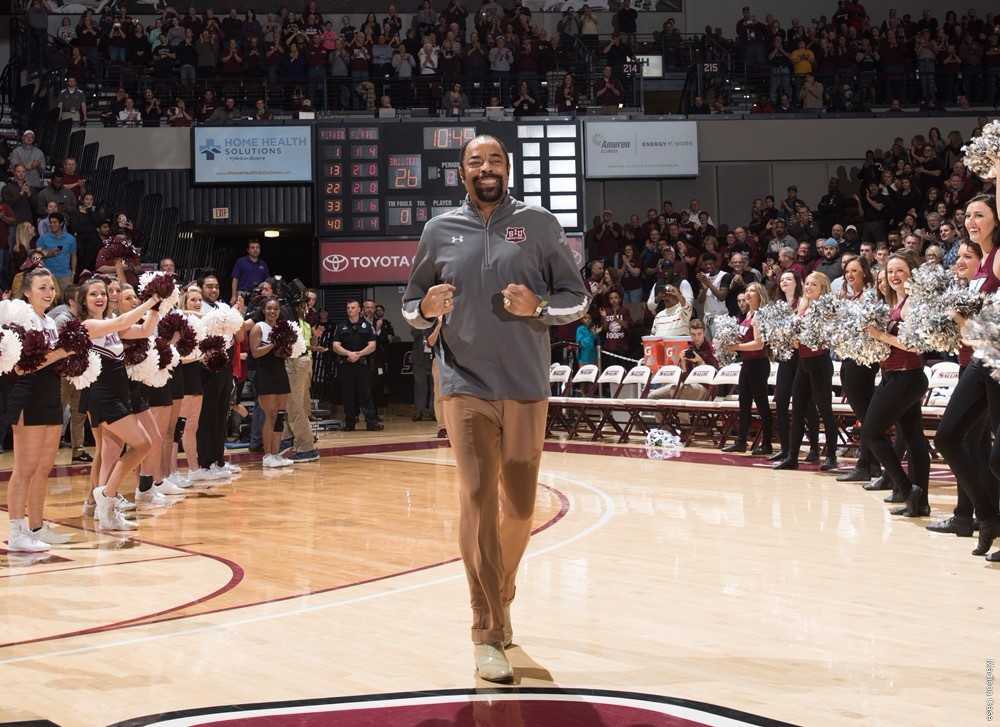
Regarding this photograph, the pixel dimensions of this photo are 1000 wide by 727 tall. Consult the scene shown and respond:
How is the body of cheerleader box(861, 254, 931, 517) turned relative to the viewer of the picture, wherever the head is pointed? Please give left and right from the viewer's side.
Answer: facing to the left of the viewer

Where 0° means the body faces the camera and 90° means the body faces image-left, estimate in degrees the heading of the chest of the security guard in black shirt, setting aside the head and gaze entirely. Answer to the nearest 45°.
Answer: approximately 0°

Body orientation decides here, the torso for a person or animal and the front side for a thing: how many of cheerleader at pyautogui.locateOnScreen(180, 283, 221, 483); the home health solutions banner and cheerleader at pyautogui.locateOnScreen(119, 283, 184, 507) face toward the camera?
1

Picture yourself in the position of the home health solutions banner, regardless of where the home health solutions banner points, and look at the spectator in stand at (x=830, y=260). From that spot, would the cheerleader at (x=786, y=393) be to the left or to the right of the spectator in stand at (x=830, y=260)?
right

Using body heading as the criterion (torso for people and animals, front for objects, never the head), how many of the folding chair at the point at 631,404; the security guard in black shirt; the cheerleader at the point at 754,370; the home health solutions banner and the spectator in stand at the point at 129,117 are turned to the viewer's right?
0

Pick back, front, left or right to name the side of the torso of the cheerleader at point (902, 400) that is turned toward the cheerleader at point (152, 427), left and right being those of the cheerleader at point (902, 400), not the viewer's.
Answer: front

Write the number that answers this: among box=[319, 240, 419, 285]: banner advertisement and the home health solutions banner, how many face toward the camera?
2

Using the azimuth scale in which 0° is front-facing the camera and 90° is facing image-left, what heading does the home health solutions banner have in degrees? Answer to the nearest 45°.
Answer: approximately 0°

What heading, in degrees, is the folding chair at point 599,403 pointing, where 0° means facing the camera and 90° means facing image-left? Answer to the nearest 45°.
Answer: approximately 45°

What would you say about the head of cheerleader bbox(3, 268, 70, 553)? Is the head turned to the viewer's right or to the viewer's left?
to the viewer's right

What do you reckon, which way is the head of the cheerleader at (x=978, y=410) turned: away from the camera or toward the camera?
toward the camera

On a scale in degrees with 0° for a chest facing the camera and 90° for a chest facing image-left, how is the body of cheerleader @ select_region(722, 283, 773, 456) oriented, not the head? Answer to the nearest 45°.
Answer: approximately 90°

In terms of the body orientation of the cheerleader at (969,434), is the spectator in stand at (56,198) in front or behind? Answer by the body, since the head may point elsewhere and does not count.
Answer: in front

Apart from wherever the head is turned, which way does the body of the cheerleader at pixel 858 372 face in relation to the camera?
to the viewer's left

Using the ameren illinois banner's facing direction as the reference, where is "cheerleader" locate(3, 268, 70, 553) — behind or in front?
in front

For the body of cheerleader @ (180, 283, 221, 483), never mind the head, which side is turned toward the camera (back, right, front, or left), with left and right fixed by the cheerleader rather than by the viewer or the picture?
right

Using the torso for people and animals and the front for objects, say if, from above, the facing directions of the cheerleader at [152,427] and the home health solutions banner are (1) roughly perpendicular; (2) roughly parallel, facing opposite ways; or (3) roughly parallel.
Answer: roughly perpendicular

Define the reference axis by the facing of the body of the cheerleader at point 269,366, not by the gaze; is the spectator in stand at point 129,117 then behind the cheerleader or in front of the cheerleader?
behind
